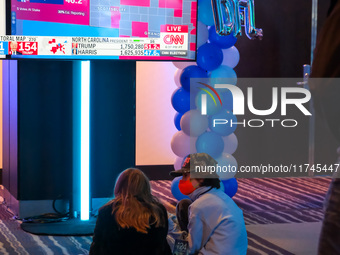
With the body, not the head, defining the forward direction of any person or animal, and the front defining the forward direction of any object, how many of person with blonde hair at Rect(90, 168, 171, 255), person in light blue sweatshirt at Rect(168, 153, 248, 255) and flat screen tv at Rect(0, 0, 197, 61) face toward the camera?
1

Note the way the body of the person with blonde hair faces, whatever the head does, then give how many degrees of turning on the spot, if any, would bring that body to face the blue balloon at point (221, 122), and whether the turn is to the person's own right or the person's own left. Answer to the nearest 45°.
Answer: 0° — they already face it

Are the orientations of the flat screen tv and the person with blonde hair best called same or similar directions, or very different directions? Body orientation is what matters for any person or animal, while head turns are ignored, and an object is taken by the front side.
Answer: very different directions

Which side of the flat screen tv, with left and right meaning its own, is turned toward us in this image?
front

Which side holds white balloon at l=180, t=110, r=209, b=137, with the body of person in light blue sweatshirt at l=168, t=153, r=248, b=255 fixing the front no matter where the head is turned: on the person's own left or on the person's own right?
on the person's own right

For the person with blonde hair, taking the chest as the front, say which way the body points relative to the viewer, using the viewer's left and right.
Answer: facing away from the viewer

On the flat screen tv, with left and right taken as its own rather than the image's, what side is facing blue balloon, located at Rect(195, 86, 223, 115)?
left

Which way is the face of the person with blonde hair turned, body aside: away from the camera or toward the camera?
away from the camera

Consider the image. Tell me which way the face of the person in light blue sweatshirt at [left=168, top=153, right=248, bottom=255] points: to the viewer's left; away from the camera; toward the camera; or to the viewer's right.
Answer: to the viewer's left

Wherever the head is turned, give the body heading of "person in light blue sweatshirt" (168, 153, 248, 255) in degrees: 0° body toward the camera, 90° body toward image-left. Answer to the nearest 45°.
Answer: approximately 90°
